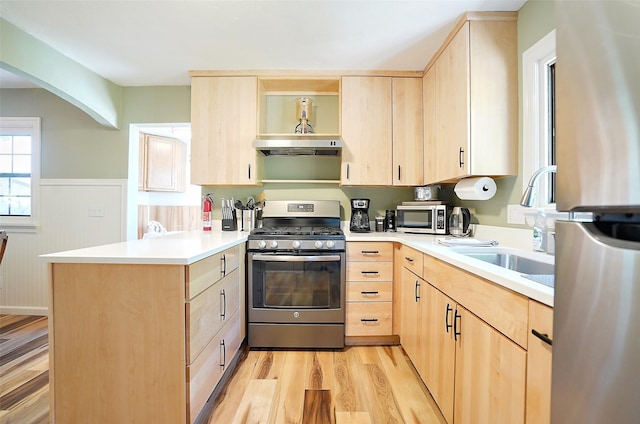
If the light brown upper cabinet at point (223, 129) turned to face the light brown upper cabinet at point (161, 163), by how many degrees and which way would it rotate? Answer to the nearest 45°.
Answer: approximately 135° to its right

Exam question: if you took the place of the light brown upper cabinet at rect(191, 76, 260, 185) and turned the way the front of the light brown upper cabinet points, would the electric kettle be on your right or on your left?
on your left

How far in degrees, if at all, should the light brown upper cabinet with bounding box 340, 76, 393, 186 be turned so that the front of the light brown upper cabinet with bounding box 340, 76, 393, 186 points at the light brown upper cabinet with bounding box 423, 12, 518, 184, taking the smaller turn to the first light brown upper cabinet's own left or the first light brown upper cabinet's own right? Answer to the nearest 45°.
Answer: approximately 45° to the first light brown upper cabinet's own left

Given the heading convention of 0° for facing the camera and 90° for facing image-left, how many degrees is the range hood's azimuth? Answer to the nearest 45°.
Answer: approximately 0°
